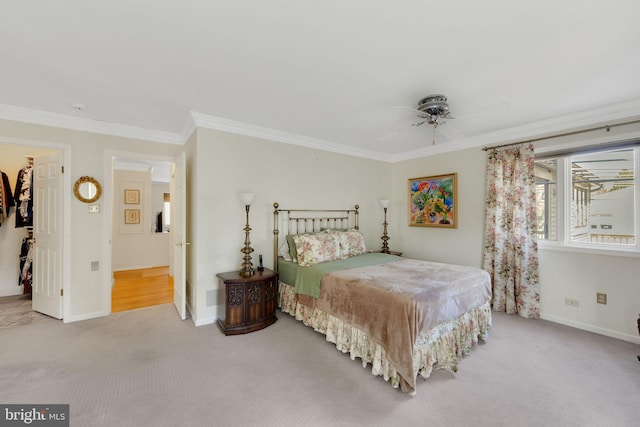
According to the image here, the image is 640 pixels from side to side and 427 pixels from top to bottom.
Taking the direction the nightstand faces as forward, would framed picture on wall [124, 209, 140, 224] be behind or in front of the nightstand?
behind

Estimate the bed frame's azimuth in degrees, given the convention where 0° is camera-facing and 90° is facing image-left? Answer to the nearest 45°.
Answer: approximately 315°

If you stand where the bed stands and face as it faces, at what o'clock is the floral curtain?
The floral curtain is roughly at 9 o'clock from the bed.

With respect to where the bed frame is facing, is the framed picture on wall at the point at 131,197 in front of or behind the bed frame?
behind

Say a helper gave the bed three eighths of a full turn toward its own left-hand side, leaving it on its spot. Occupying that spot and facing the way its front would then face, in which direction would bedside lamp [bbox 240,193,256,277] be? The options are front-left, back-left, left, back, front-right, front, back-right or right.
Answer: left

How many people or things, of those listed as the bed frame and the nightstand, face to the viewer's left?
0

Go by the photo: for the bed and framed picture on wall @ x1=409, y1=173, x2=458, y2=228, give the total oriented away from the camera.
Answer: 0

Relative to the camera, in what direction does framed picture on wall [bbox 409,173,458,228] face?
facing the viewer and to the left of the viewer

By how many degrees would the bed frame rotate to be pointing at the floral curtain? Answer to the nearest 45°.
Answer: approximately 90° to its left

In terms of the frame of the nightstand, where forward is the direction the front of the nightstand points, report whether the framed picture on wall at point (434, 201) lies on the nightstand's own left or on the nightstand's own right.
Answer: on the nightstand's own left
